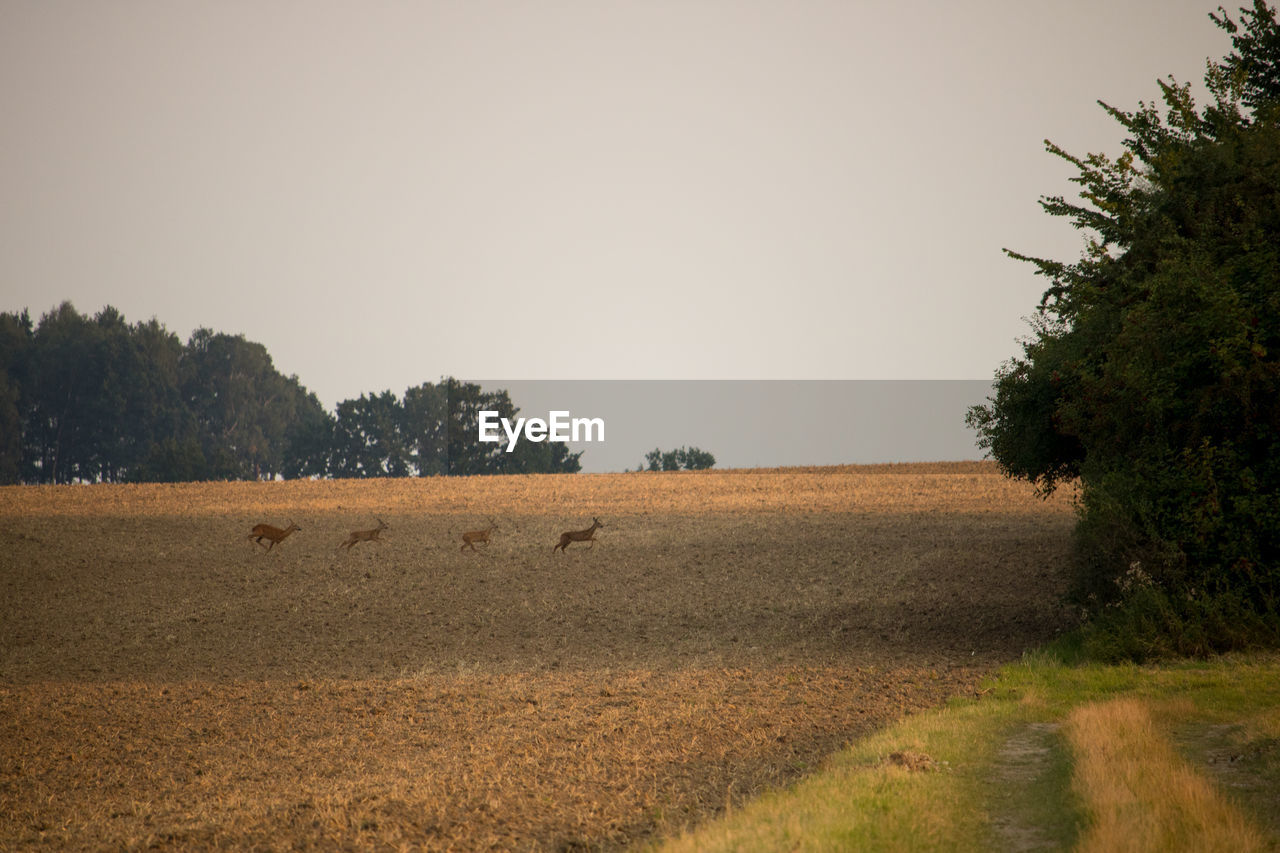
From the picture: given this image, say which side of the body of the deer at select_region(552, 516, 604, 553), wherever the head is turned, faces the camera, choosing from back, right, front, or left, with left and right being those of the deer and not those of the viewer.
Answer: right

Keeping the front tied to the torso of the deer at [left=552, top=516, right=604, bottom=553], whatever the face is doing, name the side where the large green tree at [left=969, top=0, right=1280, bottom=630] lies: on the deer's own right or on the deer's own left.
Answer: on the deer's own right
